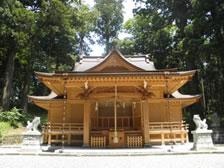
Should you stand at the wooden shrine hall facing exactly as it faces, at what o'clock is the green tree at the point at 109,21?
The green tree is roughly at 6 o'clock from the wooden shrine hall.

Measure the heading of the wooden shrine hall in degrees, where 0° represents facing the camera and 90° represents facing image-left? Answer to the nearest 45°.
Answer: approximately 0°

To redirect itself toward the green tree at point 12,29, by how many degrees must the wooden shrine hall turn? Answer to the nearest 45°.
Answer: approximately 135° to its right
